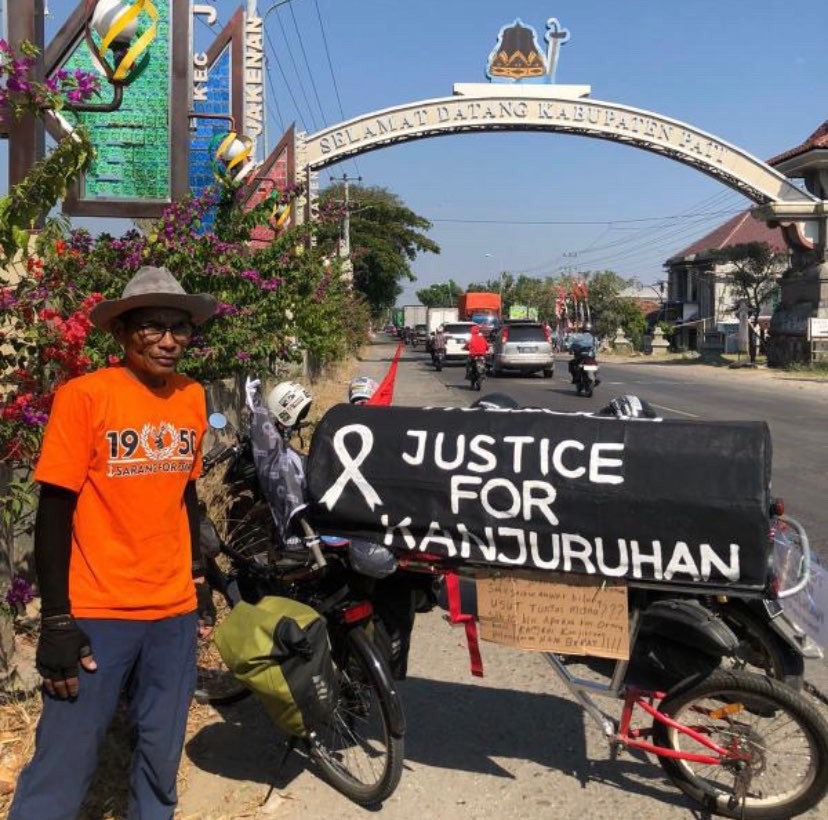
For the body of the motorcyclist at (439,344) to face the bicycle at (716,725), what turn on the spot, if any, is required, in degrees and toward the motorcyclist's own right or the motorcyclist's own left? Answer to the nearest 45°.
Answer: approximately 180°

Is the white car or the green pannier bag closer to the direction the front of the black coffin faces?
the green pannier bag

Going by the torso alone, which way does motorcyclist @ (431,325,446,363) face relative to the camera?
away from the camera

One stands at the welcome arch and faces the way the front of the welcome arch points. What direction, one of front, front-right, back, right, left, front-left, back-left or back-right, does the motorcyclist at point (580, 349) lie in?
front

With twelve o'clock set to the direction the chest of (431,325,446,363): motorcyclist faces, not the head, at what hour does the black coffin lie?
The black coffin is roughly at 6 o'clock from the motorcyclist.

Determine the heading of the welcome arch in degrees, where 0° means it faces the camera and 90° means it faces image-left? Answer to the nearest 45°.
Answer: approximately 0°

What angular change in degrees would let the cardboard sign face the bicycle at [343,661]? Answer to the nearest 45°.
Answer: approximately 90° to its right
